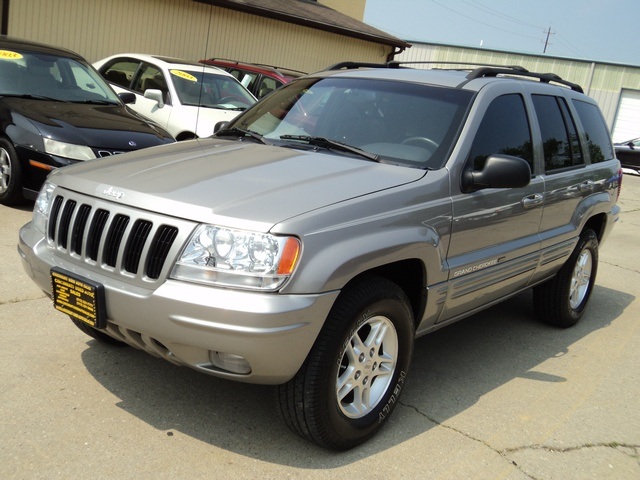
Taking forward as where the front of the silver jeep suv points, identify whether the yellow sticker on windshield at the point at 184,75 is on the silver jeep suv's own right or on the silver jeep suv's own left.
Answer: on the silver jeep suv's own right

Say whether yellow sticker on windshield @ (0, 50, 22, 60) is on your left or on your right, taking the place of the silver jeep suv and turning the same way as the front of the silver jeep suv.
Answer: on your right

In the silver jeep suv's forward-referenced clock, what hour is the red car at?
The red car is roughly at 4 o'clock from the silver jeep suv.

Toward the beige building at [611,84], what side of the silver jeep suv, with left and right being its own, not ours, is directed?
back

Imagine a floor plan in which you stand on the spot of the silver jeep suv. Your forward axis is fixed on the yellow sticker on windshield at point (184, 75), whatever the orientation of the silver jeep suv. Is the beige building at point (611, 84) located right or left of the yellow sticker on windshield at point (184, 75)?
right

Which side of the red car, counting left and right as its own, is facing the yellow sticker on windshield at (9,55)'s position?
right

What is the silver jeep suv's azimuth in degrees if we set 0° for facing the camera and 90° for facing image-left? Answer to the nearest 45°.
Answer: approximately 45°
